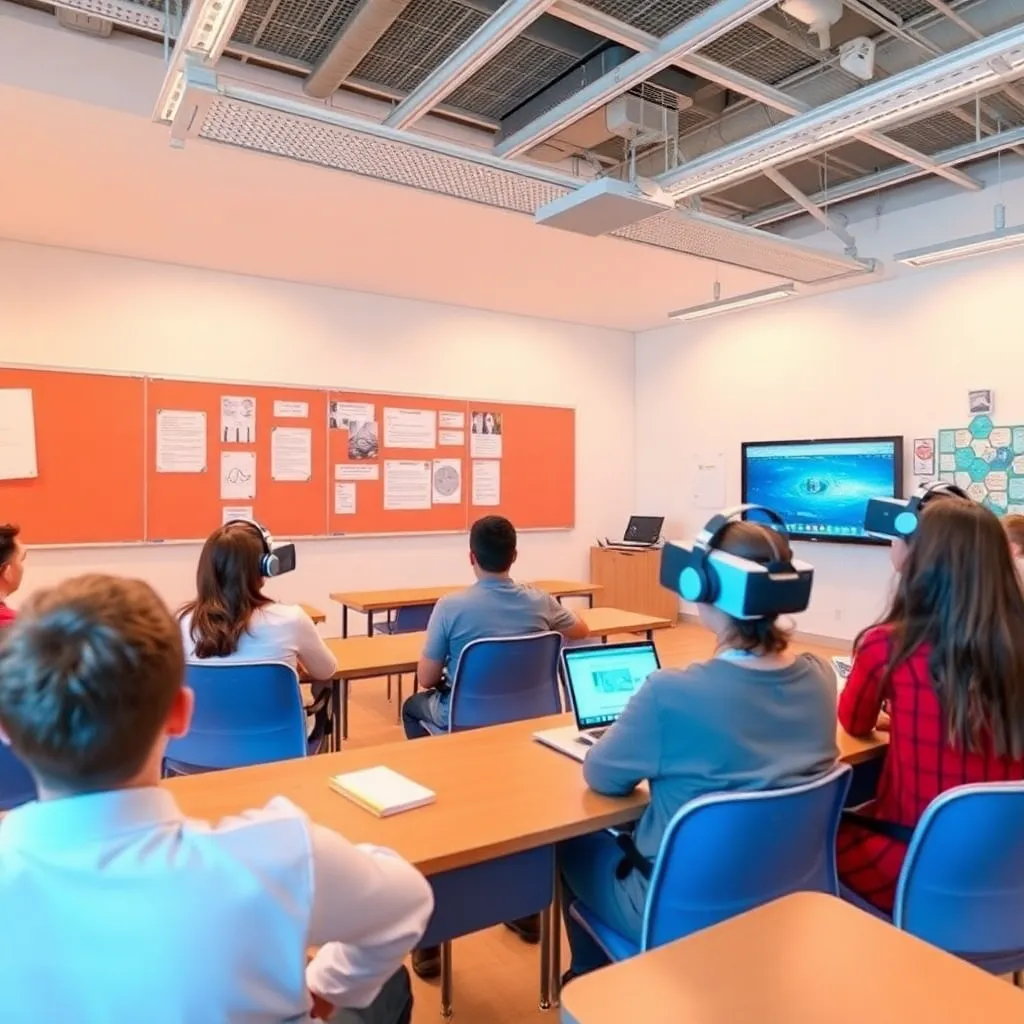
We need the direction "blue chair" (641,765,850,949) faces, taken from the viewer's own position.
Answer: facing away from the viewer and to the left of the viewer

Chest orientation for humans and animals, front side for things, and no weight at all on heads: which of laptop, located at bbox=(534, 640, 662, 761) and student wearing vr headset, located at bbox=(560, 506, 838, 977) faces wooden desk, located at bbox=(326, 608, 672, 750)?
the student wearing vr headset

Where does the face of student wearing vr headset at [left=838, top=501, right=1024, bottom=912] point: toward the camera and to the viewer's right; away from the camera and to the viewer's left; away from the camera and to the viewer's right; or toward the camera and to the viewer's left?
away from the camera and to the viewer's left

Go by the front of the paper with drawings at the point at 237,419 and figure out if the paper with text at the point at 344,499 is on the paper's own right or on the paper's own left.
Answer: on the paper's own left

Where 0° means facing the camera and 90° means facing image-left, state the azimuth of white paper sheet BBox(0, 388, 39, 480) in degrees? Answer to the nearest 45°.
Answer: approximately 0°

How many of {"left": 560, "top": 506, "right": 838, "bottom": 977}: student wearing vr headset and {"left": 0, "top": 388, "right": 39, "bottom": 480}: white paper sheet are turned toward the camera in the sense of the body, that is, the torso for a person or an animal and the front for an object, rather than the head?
1

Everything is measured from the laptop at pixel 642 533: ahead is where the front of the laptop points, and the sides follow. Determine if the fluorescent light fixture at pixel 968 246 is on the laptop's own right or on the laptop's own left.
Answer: on the laptop's own left

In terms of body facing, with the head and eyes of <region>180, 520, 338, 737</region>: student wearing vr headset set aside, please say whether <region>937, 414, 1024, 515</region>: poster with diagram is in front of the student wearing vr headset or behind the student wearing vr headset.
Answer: in front

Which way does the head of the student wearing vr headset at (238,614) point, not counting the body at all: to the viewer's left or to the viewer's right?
to the viewer's right
